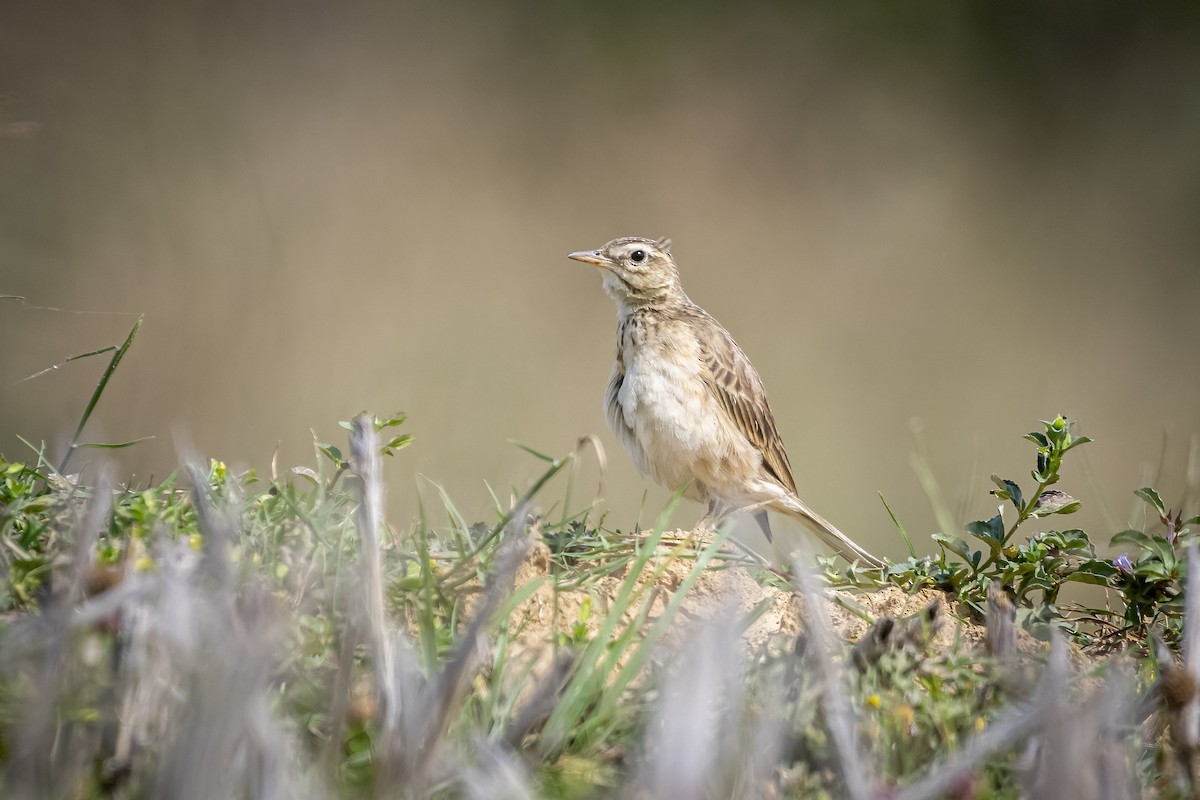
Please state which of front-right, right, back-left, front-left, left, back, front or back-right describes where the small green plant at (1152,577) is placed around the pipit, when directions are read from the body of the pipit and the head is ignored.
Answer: left
